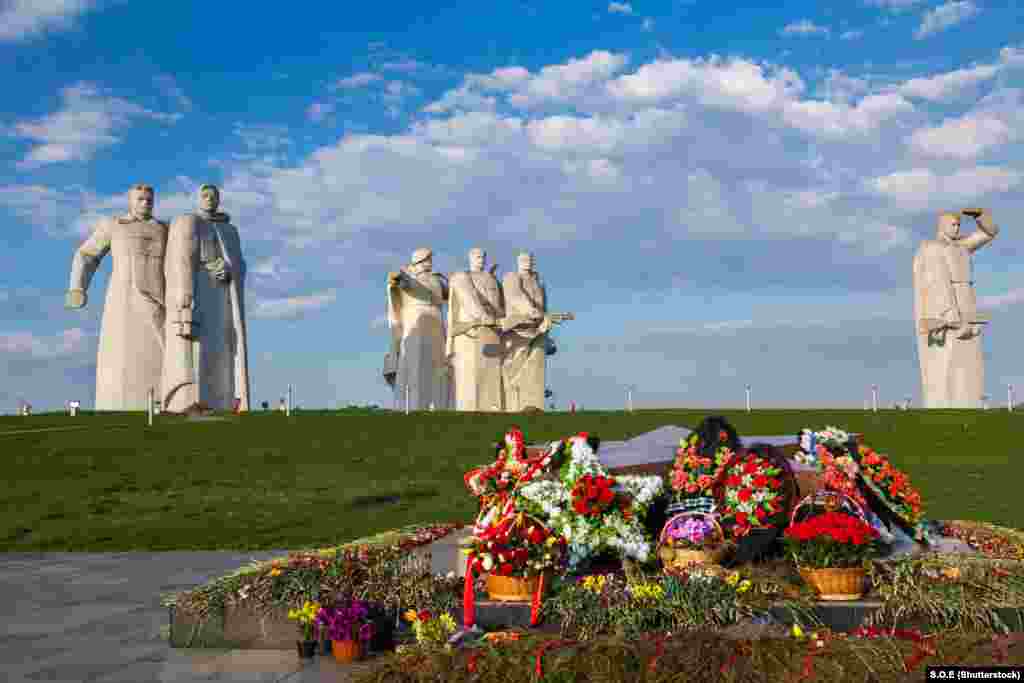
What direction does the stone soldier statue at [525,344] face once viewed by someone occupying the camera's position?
facing the viewer and to the right of the viewer

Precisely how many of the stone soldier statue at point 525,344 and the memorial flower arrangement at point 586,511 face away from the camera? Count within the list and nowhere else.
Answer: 0

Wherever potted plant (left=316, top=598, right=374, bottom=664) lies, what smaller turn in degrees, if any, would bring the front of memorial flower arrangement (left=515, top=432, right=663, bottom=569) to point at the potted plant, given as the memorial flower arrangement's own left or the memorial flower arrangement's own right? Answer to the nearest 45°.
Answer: approximately 45° to the memorial flower arrangement's own right

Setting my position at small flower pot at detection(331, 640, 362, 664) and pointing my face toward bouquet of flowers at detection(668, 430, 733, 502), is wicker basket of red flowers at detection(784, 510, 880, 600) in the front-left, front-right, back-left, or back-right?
front-right

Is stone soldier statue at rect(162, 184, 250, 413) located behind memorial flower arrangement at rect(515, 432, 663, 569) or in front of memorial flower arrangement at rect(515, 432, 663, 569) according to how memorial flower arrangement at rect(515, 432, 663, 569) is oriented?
behind

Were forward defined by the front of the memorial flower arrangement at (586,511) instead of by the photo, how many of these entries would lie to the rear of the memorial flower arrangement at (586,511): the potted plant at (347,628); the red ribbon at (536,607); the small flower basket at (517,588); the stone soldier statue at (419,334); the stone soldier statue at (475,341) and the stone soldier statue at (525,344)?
3

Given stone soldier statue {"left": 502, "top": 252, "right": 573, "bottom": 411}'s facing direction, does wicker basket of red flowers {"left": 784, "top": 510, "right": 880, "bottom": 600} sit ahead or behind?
ahead

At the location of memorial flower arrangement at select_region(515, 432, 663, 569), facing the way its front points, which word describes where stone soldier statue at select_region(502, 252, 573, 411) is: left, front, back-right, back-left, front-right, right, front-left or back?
back

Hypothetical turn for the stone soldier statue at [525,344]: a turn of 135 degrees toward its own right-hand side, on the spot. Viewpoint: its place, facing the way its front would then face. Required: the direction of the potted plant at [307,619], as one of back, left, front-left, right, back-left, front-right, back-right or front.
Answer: left

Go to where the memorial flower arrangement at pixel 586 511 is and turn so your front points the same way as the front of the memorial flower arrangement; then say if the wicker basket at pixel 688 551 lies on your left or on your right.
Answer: on your left

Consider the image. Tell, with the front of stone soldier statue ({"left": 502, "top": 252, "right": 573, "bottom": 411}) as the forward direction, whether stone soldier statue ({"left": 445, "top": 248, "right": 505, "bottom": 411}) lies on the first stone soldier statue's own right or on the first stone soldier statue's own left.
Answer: on the first stone soldier statue's own right

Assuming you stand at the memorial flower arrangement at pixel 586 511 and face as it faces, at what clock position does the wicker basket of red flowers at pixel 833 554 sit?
The wicker basket of red flowers is roughly at 9 o'clock from the memorial flower arrangement.

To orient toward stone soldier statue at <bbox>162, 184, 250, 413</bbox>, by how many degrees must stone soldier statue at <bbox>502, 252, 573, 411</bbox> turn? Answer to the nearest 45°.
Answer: approximately 90° to its right

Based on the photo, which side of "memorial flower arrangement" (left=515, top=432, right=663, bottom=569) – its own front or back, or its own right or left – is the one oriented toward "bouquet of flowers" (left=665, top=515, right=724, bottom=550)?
left

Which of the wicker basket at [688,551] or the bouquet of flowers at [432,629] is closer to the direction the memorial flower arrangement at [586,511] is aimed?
the bouquet of flowers

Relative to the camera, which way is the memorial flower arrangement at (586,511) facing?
toward the camera

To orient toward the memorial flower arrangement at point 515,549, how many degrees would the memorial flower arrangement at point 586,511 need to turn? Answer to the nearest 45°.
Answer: approximately 45° to its right

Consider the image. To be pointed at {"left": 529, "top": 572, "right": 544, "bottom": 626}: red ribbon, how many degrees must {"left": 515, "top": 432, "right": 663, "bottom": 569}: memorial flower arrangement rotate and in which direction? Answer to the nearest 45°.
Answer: approximately 45° to its right

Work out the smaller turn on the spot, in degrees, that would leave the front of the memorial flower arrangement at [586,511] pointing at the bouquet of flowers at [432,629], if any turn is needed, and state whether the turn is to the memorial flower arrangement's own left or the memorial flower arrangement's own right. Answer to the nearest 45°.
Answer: approximately 45° to the memorial flower arrangement's own right

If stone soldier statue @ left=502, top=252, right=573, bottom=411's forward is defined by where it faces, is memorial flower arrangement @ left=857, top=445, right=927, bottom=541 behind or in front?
in front

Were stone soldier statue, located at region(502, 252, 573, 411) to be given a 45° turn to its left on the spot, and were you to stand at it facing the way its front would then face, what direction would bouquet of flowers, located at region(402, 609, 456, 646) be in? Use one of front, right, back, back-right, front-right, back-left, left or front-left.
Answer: right

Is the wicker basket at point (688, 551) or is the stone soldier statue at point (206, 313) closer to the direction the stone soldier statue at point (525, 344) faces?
the wicker basket
